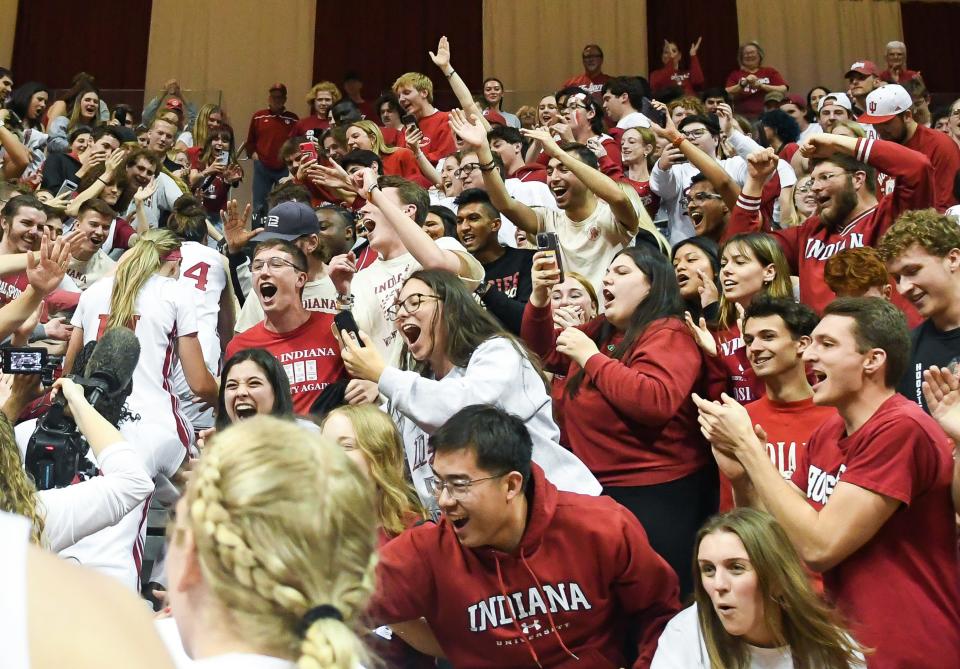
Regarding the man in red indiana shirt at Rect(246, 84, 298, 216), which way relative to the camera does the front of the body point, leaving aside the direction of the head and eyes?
toward the camera

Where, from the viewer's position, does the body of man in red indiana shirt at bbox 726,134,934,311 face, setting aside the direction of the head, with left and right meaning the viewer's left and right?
facing the viewer and to the left of the viewer

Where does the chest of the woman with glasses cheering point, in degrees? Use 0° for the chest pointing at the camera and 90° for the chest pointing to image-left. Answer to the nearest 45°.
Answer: approximately 90°

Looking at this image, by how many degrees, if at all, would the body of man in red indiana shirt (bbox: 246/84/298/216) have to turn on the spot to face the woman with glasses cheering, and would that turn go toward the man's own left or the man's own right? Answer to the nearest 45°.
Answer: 0° — they already face them

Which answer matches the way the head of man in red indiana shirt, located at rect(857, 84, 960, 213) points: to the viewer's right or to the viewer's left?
to the viewer's left

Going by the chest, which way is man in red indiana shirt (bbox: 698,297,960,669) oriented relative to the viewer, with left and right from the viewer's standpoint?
facing to the left of the viewer

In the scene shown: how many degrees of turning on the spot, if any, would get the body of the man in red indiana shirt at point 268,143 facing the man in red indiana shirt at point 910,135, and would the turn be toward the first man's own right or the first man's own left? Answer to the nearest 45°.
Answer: approximately 45° to the first man's own left

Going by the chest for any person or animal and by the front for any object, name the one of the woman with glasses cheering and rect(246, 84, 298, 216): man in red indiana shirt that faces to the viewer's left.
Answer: the woman with glasses cheering

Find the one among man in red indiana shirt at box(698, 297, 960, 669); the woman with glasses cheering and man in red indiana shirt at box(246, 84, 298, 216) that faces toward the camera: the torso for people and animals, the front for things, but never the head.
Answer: man in red indiana shirt at box(246, 84, 298, 216)
